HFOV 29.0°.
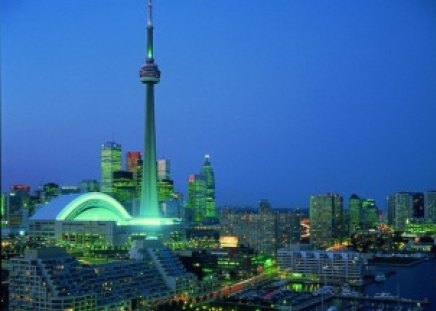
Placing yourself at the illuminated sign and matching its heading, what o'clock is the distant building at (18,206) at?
The distant building is roughly at 4 o'clock from the illuminated sign.

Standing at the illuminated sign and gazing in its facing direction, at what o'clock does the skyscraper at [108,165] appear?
The skyscraper is roughly at 5 o'clock from the illuminated sign.

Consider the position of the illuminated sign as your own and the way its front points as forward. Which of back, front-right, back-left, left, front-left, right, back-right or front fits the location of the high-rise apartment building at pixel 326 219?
back-left

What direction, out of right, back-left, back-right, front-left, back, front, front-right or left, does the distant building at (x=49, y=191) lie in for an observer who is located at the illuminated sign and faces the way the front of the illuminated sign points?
back-right

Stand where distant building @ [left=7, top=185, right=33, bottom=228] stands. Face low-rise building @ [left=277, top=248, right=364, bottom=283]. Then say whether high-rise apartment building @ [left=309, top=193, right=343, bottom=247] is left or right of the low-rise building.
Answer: left

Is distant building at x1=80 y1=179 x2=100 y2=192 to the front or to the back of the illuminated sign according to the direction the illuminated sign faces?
to the back

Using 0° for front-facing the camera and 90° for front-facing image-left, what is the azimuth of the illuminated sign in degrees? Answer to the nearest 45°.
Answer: approximately 0°

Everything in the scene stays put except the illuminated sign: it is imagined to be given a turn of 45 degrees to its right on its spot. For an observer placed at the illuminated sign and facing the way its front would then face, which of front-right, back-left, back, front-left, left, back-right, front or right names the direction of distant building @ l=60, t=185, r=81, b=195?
right

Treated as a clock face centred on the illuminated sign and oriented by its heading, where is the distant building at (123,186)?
The distant building is roughly at 5 o'clock from the illuminated sign.
